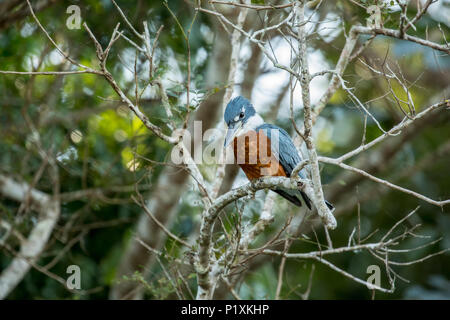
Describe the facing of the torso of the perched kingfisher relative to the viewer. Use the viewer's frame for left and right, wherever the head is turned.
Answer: facing the viewer and to the left of the viewer
